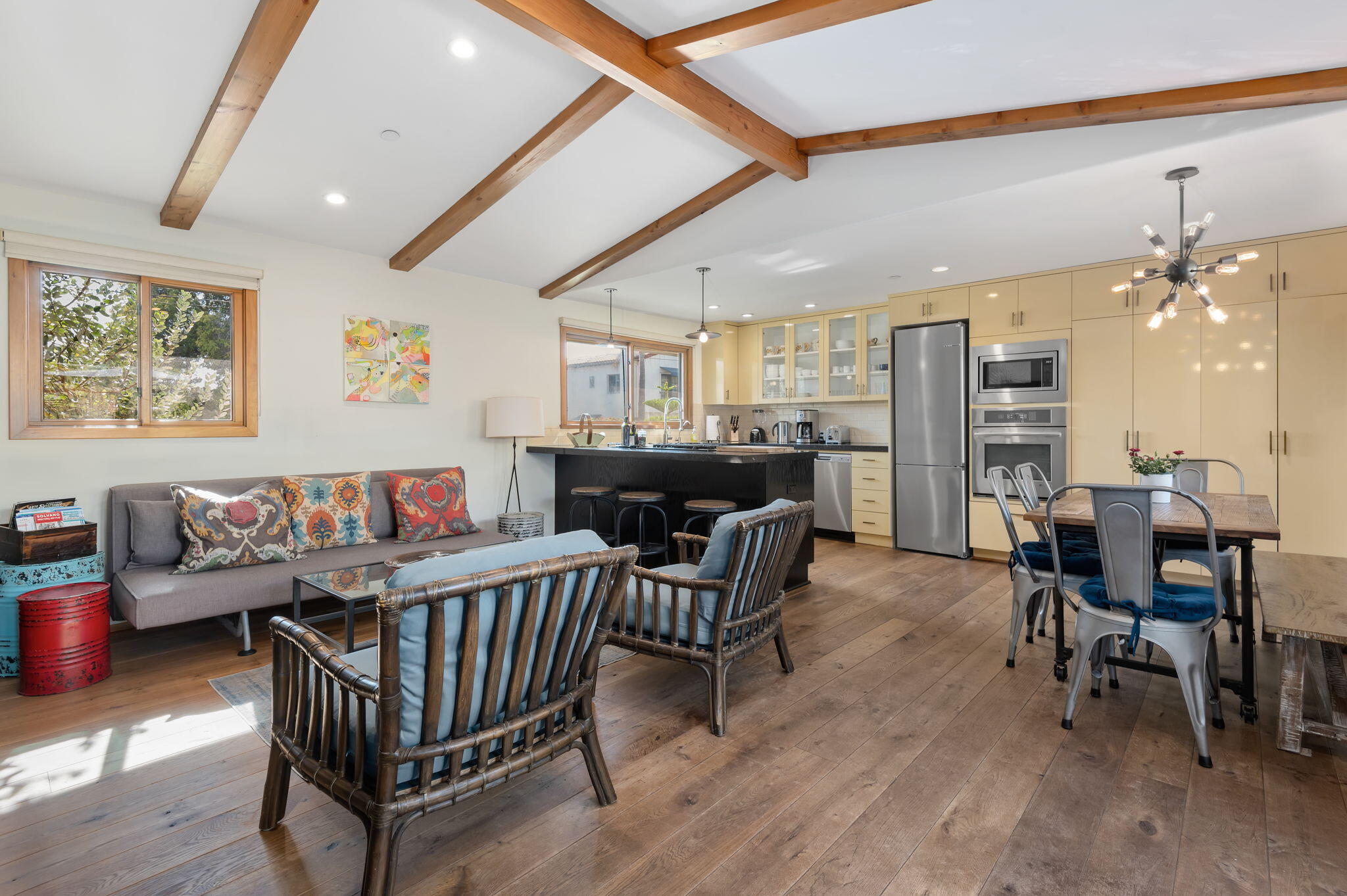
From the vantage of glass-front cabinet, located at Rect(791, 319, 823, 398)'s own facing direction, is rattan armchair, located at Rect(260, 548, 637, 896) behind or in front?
in front

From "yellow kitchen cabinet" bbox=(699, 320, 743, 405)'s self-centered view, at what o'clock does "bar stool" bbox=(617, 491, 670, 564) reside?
The bar stool is roughly at 2 o'clock from the yellow kitchen cabinet.

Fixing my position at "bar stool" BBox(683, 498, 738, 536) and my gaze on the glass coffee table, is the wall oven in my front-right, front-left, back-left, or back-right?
back-left

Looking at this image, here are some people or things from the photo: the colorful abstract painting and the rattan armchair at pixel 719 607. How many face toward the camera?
1

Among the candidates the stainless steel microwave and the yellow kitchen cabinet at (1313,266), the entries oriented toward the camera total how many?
2

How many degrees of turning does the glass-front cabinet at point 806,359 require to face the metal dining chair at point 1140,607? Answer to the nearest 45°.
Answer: approximately 45° to its left
